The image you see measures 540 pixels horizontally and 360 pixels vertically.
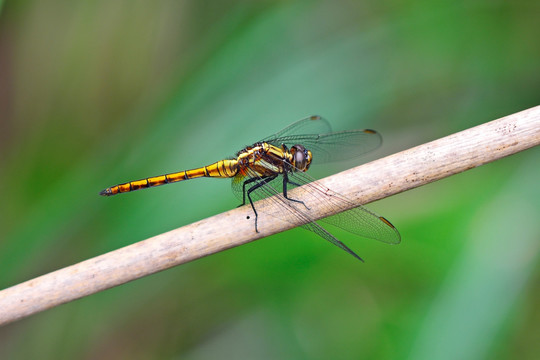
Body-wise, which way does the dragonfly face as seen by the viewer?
to the viewer's right
